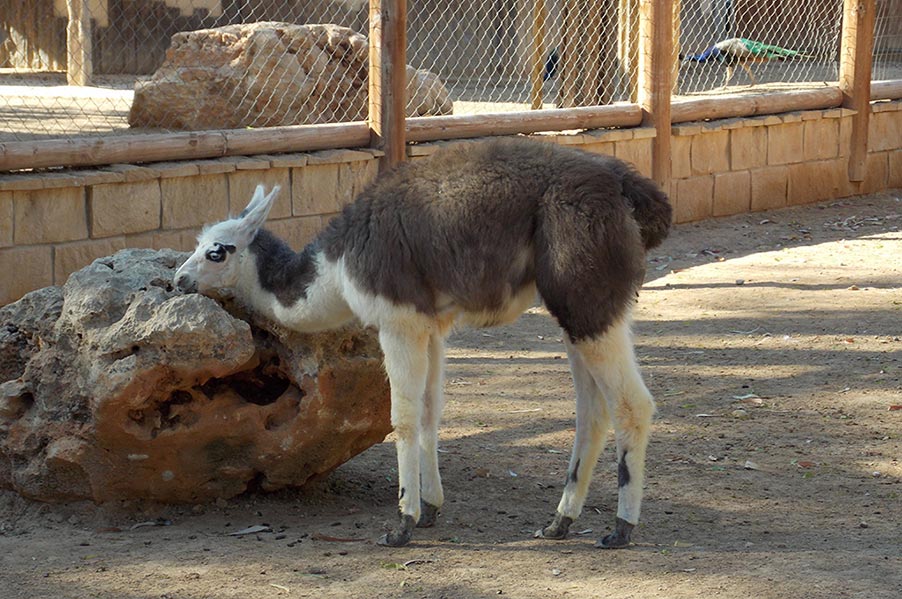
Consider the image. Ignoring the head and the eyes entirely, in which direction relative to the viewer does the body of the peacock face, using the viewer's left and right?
facing to the left of the viewer

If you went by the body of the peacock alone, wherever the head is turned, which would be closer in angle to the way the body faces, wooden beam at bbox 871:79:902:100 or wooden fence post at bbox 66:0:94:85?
the wooden fence post

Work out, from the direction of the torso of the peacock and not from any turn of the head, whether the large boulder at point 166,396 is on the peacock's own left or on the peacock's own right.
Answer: on the peacock's own left

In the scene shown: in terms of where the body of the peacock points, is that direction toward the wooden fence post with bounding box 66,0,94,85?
yes

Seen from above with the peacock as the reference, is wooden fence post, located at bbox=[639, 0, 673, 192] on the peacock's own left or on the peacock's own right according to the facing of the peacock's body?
on the peacock's own left

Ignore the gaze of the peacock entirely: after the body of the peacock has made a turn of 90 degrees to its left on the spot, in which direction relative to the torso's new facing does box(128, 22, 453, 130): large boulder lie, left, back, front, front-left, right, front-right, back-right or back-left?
front-right

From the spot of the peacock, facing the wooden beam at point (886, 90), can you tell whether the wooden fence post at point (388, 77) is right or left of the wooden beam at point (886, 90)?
right
